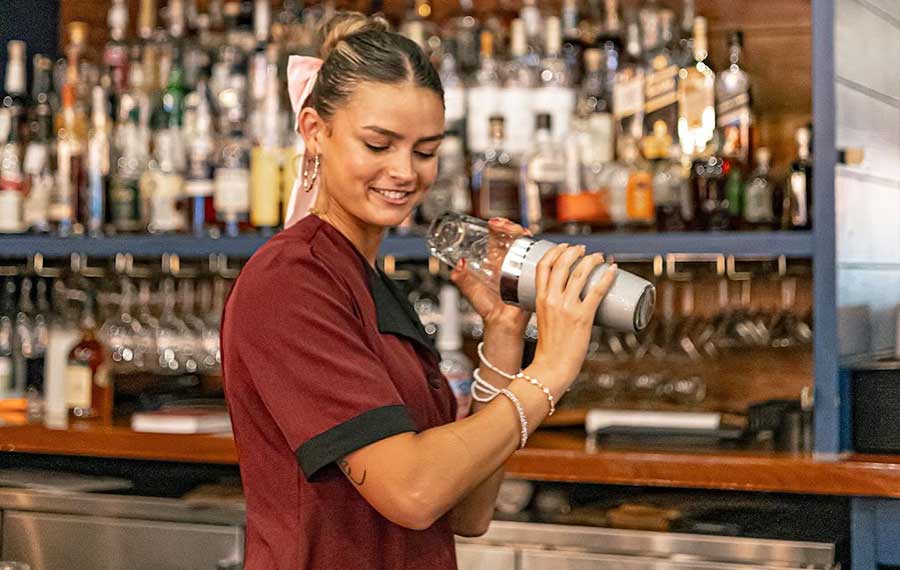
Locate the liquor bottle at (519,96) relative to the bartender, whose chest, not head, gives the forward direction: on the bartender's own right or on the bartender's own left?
on the bartender's own left

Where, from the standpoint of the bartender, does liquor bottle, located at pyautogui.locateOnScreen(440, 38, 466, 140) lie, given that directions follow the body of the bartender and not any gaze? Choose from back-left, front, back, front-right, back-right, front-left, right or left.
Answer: left

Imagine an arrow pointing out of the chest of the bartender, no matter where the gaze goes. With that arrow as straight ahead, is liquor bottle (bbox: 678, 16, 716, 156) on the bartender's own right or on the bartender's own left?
on the bartender's own left

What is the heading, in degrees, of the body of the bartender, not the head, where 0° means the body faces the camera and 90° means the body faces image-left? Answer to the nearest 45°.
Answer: approximately 270°

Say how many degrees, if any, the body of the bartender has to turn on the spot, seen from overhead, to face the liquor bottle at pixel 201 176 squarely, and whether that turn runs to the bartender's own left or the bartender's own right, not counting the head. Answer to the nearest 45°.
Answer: approximately 90° to the bartender's own left

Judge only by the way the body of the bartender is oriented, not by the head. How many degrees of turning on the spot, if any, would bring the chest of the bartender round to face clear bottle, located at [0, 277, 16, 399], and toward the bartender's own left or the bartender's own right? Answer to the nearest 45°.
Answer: approximately 135° to the bartender's own left

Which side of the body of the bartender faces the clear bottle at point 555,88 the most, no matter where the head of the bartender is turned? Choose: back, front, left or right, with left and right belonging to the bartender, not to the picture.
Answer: left

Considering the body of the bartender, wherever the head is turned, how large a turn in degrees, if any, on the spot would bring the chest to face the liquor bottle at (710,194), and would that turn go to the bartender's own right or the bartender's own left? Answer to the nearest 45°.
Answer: approximately 45° to the bartender's own left

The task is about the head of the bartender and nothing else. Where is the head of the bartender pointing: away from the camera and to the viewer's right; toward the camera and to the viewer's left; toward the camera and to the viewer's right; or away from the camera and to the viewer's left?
toward the camera and to the viewer's right
